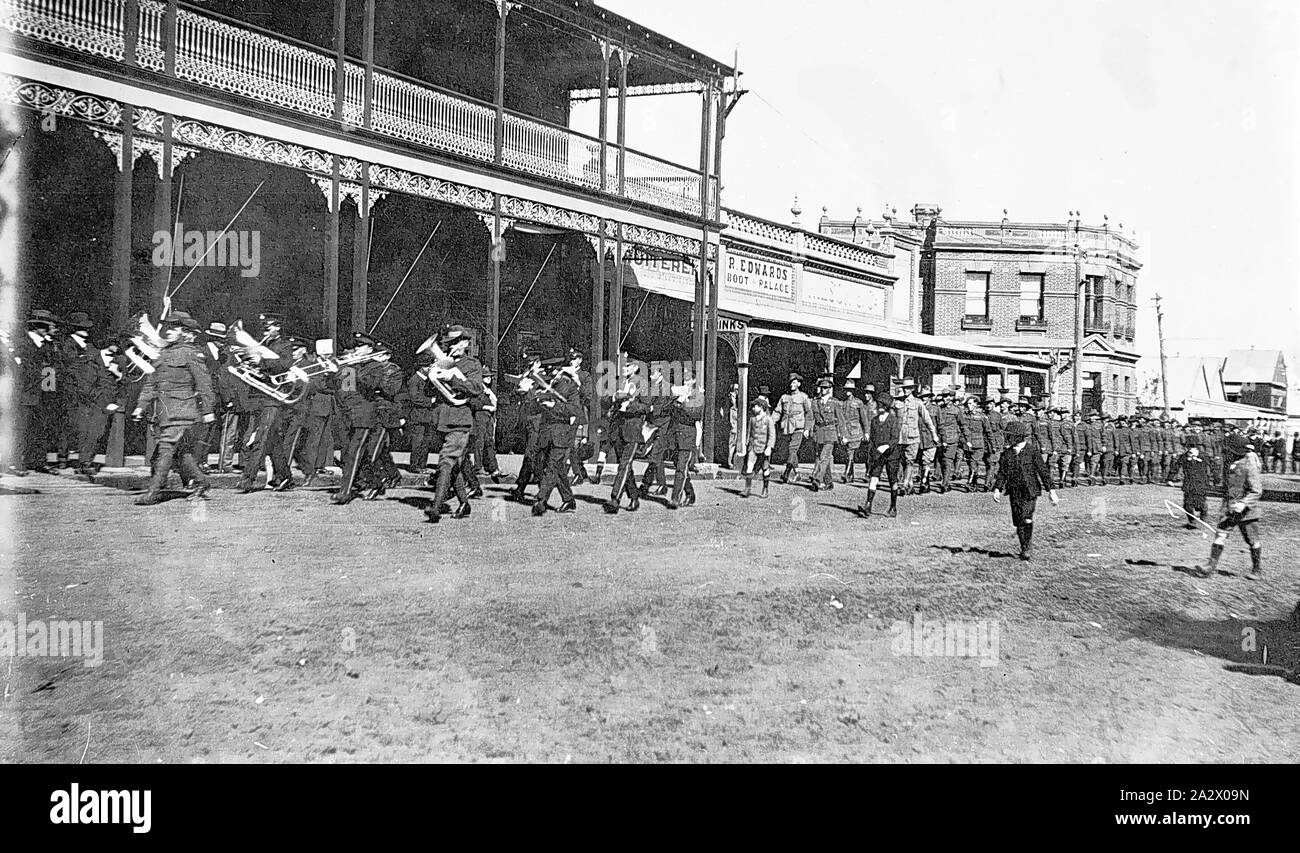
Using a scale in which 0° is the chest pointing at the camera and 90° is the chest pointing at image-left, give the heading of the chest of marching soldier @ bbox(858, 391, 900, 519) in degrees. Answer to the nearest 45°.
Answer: approximately 45°

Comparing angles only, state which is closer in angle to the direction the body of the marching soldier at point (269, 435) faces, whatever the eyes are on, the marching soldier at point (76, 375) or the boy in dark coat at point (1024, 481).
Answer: the marching soldier

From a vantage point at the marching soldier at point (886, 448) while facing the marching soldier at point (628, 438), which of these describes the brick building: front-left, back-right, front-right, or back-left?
back-right

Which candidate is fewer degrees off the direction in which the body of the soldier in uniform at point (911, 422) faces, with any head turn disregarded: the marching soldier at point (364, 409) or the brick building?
the marching soldier

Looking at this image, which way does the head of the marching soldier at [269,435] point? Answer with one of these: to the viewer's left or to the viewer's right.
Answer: to the viewer's left

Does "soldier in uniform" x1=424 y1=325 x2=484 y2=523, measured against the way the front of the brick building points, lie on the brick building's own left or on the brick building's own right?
on the brick building's own right

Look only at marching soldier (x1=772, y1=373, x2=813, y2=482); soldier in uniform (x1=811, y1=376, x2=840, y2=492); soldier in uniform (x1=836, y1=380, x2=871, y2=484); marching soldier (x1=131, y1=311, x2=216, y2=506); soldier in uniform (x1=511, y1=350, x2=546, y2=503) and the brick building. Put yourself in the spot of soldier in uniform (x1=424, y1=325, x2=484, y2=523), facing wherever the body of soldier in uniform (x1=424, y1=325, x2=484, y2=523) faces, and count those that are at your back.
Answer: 5

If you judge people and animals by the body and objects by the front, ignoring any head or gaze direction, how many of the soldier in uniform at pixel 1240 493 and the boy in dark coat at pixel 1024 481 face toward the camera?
1

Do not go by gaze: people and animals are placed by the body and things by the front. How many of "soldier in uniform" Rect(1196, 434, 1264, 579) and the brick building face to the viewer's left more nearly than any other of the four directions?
1

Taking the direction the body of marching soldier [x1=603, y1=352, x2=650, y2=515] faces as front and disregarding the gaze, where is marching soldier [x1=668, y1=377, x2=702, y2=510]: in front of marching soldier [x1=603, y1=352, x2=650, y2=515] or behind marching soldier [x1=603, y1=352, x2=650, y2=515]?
behind

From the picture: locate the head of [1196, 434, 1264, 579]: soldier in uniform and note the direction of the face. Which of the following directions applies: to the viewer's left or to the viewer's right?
to the viewer's left

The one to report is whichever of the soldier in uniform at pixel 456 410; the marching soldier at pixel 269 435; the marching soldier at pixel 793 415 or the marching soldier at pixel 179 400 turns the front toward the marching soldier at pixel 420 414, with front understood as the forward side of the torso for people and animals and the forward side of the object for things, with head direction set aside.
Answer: the marching soldier at pixel 793 415

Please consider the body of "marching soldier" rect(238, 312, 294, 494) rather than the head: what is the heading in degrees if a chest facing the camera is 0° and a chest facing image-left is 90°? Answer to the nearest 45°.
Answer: approximately 45°
